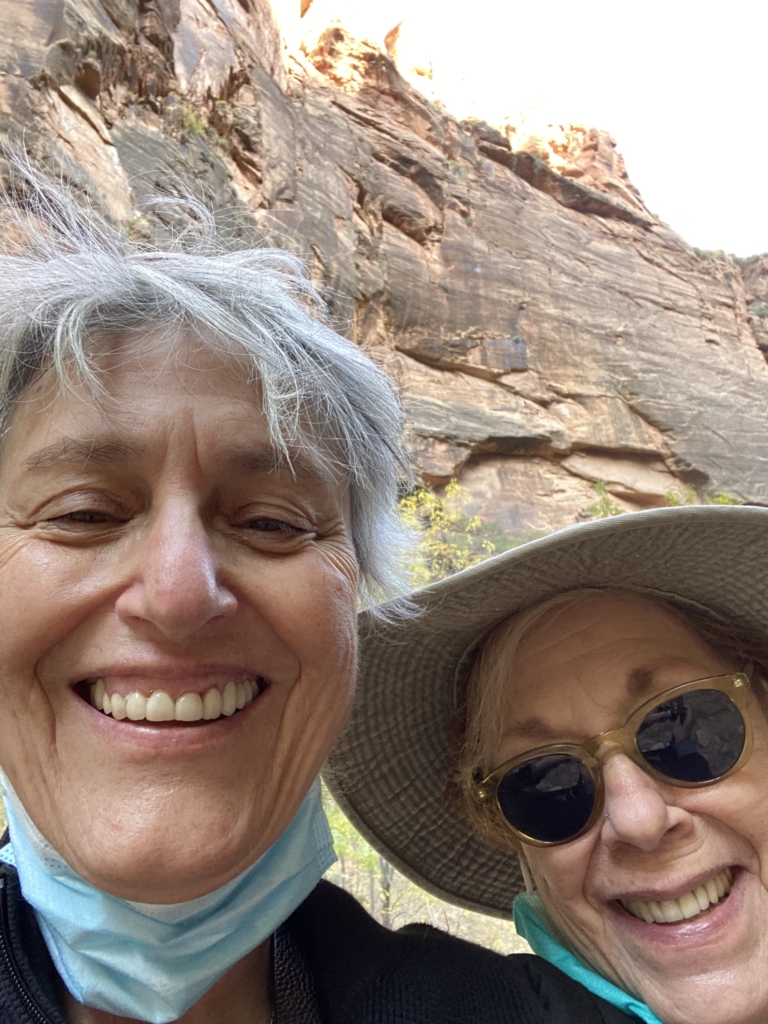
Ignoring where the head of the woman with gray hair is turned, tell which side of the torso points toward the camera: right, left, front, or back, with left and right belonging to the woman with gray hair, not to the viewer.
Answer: front

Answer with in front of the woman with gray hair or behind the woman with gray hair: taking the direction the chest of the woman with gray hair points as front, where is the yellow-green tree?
behind

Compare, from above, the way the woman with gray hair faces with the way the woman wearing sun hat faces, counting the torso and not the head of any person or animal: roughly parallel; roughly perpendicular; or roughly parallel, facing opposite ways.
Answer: roughly parallel

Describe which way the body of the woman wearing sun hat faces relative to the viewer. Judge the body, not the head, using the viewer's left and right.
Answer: facing the viewer

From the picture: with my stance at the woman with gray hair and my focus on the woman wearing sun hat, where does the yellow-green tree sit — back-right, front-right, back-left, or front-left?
front-left

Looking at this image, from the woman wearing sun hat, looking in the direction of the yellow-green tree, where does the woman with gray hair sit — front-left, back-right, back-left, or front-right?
back-left

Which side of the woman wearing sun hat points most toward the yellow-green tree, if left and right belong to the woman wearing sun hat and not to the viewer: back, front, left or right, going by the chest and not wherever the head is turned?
back

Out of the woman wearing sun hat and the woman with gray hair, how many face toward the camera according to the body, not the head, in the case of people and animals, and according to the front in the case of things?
2
